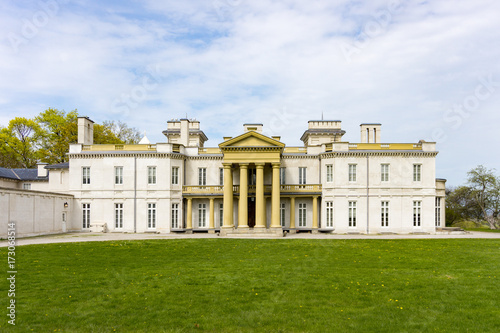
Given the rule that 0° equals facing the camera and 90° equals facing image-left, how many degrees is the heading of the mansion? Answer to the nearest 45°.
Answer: approximately 0°

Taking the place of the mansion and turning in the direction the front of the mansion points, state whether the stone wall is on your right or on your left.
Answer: on your right
